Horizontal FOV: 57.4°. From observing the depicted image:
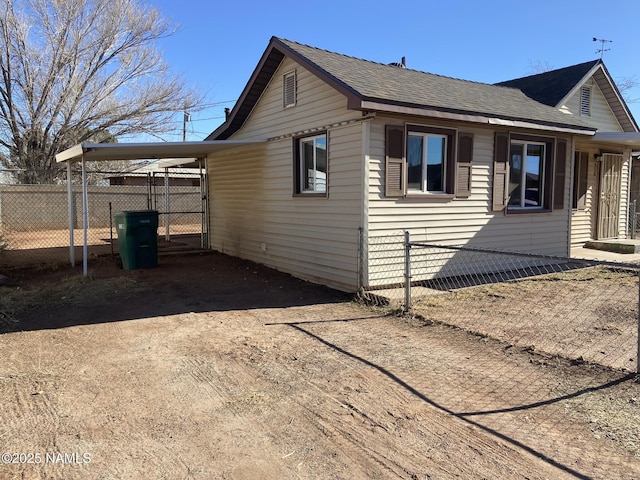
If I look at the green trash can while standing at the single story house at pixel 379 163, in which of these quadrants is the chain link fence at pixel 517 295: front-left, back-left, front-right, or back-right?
back-left

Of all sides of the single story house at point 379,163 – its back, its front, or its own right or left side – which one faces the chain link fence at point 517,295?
front

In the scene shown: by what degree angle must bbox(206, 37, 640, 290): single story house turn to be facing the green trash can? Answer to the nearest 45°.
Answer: approximately 135° to its right

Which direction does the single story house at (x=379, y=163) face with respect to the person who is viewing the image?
facing the viewer and to the right of the viewer

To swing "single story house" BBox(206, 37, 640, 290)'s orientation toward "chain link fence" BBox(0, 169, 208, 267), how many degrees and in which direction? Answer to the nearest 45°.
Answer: approximately 180°

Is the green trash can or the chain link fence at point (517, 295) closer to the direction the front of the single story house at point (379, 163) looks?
the chain link fence
